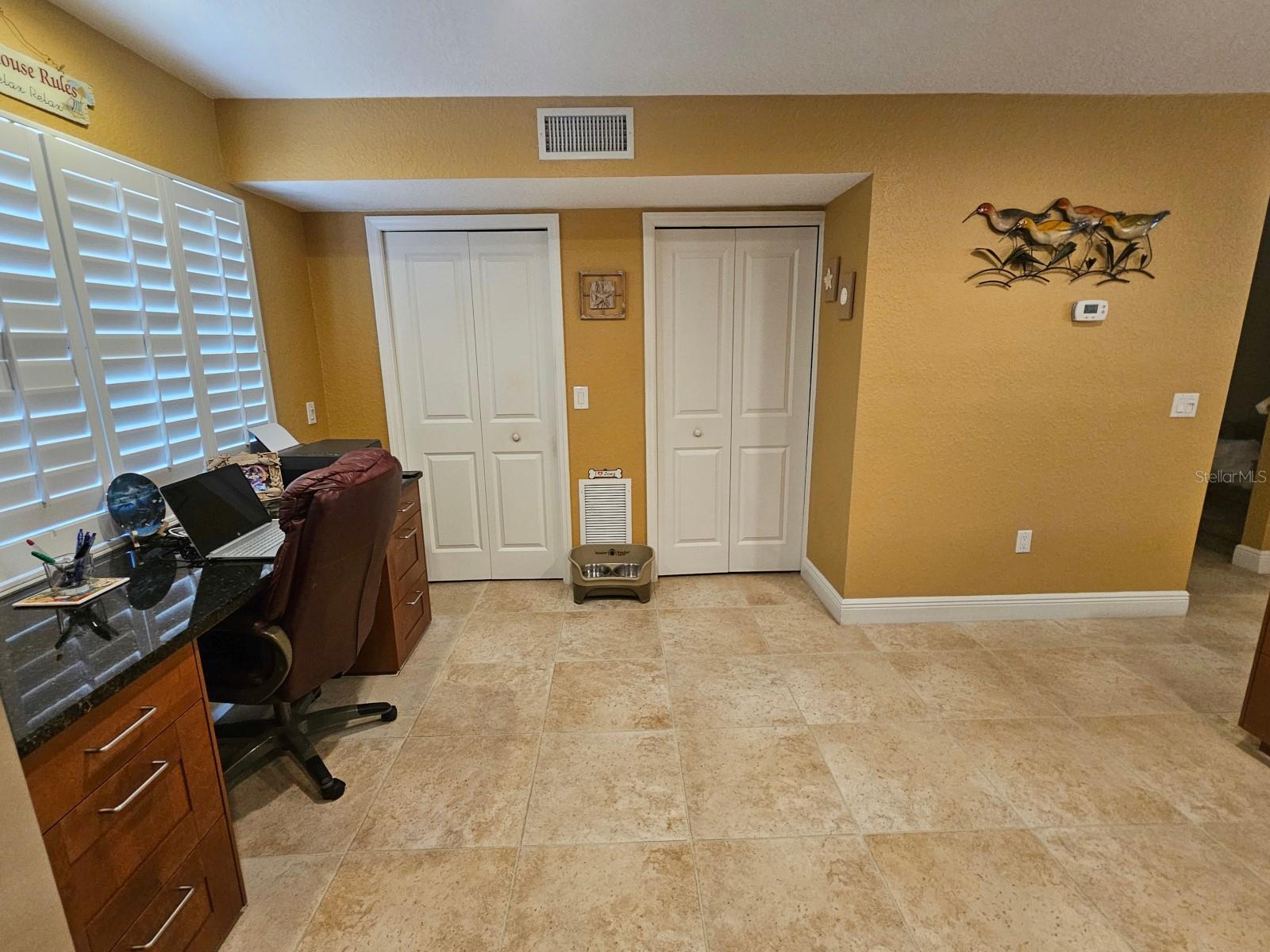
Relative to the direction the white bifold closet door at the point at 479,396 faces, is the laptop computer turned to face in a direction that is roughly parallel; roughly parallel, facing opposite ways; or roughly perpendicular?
roughly perpendicular

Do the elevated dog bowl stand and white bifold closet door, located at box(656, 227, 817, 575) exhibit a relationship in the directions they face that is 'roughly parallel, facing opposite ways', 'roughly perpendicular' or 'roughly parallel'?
roughly parallel

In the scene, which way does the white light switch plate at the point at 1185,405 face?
toward the camera

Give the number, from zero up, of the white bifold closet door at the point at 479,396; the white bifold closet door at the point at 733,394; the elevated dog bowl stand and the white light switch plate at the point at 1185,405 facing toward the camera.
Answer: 4

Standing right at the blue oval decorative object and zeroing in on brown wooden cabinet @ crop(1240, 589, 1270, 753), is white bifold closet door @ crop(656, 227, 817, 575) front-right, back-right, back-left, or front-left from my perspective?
front-left

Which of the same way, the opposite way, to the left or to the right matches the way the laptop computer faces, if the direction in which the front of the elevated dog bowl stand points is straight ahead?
to the left

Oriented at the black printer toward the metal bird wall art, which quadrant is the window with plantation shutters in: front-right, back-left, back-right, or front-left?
back-right

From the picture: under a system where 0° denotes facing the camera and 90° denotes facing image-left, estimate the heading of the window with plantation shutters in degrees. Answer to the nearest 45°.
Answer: approximately 315°

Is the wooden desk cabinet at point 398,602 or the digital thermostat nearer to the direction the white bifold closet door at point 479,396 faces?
the wooden desk cabinet

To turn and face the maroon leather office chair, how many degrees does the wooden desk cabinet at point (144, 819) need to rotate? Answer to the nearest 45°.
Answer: approximately 90° to its left

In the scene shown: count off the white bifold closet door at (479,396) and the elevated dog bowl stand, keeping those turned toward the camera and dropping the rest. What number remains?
2

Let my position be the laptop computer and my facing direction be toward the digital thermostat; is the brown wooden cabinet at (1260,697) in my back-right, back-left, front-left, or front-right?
front-right

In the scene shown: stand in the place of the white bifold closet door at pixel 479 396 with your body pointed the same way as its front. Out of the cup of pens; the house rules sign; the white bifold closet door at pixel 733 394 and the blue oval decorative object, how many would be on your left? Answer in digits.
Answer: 1

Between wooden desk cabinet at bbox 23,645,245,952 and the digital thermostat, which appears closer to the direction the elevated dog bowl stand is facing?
the wooden desk cabinet

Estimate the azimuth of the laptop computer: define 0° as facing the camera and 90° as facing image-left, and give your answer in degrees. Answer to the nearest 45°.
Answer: approximately 315°

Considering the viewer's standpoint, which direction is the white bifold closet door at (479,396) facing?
facing the viewer
